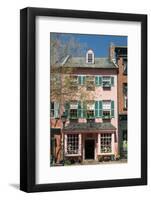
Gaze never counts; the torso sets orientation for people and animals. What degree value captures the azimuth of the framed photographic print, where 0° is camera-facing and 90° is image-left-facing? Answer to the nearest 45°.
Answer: approximately 315°
